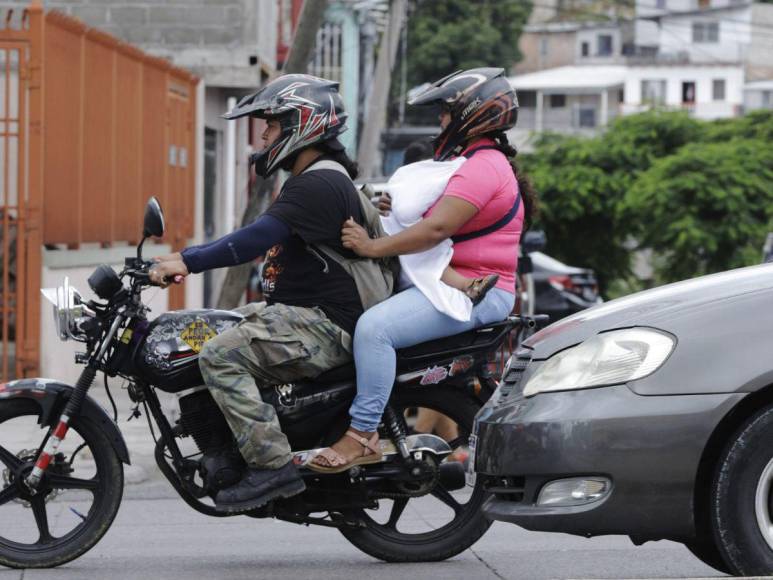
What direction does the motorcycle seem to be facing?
to the viewer's left

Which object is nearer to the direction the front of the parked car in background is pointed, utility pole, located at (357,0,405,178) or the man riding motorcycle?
the utility pole

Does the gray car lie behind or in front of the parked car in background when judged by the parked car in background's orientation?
behind

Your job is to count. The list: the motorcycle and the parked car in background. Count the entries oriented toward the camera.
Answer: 0

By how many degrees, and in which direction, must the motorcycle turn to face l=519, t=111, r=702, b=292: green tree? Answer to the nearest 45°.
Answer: approximately 90° to its right

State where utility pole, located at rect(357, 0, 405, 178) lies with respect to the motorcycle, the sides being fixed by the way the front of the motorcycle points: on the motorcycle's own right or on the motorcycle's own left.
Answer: on the motorcycle's own right

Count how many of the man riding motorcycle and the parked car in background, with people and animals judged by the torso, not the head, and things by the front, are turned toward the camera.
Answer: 0

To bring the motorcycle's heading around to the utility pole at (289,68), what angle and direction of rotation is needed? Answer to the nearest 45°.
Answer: approximately 90° to its right

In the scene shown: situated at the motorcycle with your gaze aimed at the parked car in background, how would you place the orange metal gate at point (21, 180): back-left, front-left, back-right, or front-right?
front-left

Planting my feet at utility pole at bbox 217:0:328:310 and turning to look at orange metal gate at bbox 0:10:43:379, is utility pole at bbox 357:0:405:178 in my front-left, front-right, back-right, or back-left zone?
back-right

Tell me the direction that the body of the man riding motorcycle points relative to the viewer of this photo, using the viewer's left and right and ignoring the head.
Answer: facing to the left of the viewer

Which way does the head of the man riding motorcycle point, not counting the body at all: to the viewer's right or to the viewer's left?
to the viewer's left

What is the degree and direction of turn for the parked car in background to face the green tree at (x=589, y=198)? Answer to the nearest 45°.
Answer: approximately 45° to its right

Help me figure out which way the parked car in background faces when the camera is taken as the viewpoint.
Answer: facing away from the viewer and to the left of the viewer
